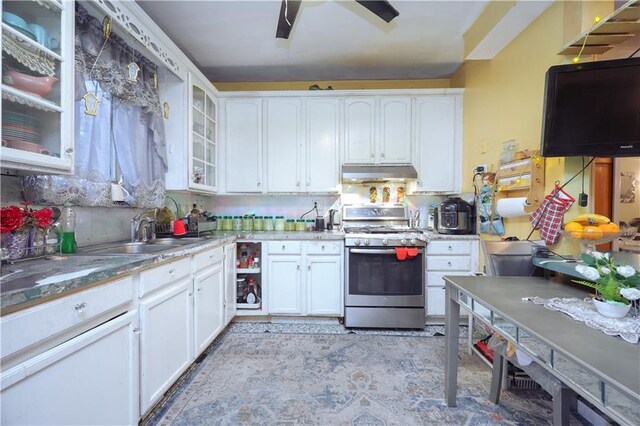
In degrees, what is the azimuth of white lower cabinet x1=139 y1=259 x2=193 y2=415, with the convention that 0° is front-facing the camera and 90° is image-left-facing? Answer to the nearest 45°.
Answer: approximately 315°

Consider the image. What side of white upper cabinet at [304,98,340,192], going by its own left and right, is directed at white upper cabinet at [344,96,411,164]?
left

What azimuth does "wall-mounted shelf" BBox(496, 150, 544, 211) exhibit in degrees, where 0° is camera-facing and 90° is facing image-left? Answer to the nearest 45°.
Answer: approximately 45°

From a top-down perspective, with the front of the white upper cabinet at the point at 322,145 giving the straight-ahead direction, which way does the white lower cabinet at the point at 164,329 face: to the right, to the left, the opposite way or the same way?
to the left

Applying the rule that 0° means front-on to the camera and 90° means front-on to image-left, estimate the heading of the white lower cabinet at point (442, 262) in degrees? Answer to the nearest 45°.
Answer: approximately 0°

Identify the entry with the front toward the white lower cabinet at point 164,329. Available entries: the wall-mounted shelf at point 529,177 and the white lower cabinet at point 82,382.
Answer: the wall-mounted shelf

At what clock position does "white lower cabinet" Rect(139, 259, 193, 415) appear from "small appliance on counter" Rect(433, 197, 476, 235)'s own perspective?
The white lower cabinet is roughly at 1 o'clock from the small appliance on counter.

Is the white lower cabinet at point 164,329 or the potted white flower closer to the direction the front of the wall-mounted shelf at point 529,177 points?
the white lower cabinet

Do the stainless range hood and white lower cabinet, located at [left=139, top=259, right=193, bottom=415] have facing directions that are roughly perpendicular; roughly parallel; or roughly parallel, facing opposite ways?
roughly perpendicular
